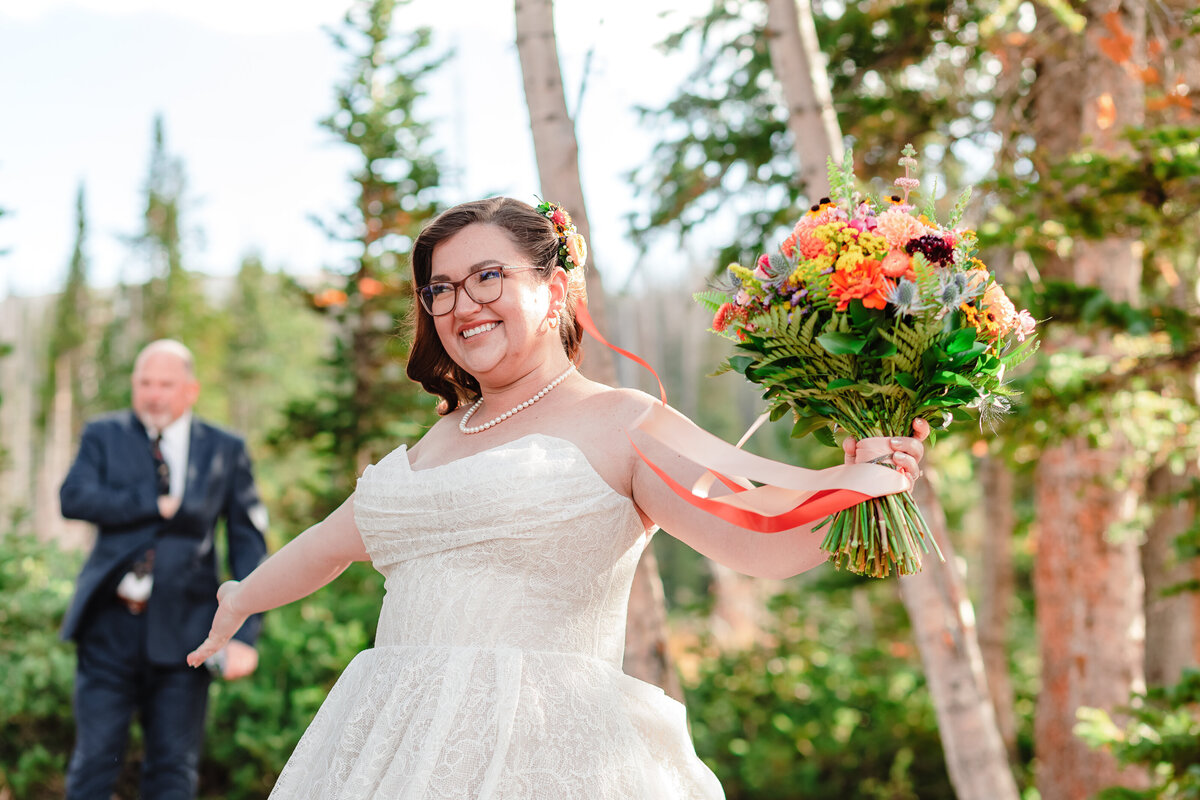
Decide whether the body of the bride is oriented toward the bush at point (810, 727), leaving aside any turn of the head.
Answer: no

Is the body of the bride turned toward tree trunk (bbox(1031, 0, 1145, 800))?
no

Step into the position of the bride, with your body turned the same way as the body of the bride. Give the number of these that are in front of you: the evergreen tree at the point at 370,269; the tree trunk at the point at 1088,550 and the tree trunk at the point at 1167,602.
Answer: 0

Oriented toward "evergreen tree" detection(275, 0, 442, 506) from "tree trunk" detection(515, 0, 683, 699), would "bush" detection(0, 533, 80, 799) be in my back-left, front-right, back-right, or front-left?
front-left

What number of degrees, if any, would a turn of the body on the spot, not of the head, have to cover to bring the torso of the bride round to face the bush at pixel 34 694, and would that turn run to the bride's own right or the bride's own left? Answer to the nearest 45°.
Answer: approximately 90° to the bride's own right

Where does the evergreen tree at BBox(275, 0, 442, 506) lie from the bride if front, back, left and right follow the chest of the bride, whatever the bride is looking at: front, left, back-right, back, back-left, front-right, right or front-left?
back-right

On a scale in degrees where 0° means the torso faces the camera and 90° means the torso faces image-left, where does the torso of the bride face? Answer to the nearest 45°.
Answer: approximately 45°

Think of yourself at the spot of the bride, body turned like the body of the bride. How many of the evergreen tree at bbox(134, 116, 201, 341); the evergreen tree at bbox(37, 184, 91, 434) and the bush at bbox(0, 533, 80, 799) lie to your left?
0

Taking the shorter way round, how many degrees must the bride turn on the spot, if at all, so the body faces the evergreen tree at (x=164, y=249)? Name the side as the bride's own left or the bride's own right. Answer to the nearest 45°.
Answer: approximately 135° to the bride's own right

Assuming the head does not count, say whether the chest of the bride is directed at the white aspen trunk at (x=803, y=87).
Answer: no

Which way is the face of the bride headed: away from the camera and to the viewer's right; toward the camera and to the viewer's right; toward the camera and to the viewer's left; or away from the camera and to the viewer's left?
toward the camera and to the viewer's left

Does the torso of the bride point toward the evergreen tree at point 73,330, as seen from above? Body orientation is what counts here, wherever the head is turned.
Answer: no
